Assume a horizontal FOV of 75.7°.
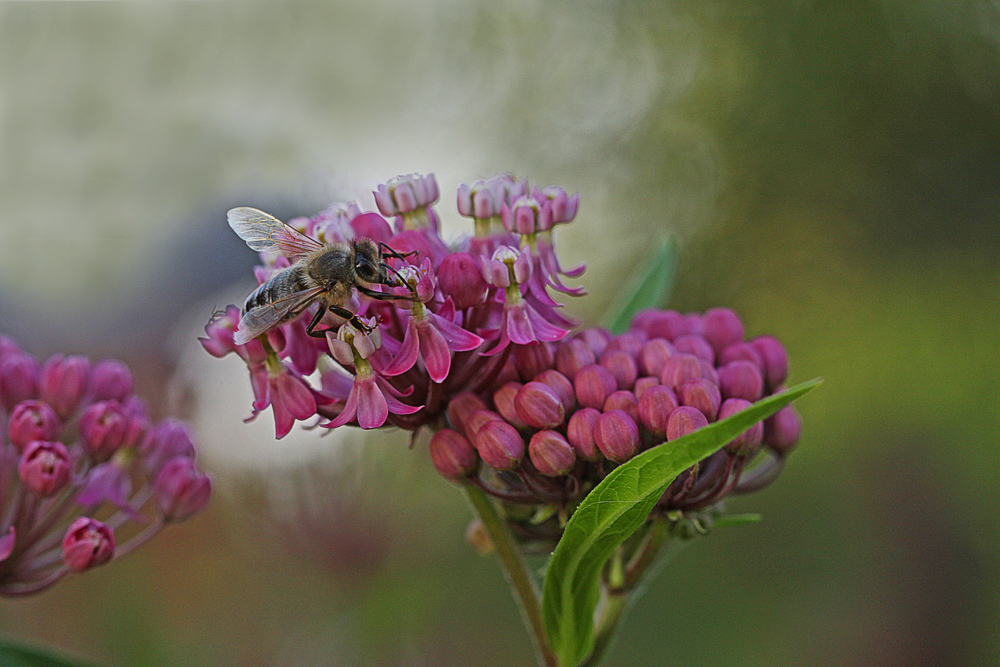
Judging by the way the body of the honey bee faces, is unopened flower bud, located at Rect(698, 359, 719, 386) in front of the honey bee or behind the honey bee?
in front

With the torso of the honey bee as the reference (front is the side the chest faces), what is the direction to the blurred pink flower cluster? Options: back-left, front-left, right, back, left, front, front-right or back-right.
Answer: back-left

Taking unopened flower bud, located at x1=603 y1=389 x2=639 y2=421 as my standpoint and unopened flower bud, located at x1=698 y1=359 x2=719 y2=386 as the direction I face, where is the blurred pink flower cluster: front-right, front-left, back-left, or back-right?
back-left

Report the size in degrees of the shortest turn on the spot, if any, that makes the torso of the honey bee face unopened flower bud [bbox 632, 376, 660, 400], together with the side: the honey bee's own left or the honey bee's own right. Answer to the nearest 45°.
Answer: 0° — it already faces it

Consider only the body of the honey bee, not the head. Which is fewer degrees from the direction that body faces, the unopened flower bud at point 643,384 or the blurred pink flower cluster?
the unopened flower bud

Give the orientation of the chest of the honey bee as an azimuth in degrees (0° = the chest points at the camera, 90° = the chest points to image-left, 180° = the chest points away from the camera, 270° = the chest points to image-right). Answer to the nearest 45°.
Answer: approximately 270°
